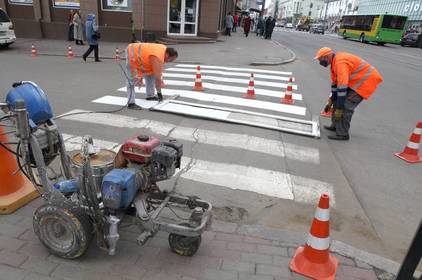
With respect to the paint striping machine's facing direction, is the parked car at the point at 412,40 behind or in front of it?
in front

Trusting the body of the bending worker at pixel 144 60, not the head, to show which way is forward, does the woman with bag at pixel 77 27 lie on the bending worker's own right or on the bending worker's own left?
on the bending worker's own left

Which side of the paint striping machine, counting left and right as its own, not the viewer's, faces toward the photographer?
right

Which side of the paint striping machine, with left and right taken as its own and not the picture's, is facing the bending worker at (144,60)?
left

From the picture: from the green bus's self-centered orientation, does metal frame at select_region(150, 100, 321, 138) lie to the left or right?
on its left

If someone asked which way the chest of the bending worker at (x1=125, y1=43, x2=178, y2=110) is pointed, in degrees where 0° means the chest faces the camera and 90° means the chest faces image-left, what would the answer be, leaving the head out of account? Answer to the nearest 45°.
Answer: approximately 270°

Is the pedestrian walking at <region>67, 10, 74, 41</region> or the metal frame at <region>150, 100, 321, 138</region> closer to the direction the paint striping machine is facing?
the metal frame

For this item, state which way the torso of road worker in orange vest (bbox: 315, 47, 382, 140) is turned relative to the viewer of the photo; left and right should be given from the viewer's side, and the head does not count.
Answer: facing to the left of the viewer

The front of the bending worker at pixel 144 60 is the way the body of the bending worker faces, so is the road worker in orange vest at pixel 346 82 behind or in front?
in front

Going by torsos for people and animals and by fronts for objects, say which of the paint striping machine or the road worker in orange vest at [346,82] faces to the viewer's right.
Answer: the paint striping machine
